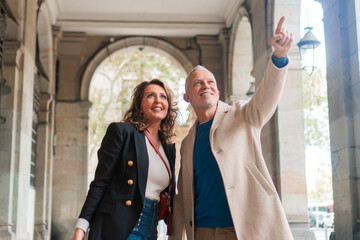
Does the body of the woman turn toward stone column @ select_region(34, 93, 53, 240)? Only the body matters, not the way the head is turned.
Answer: no

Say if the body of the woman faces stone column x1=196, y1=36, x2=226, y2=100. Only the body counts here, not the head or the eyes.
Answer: no

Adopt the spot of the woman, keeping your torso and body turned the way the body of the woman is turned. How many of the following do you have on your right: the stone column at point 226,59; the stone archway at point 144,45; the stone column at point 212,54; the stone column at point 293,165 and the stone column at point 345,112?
0

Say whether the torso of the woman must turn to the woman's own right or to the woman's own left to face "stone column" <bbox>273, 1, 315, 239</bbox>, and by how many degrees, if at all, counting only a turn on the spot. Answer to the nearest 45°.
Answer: approximately 90° to the woman's own left

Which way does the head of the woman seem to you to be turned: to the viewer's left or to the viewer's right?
to the viewer's right

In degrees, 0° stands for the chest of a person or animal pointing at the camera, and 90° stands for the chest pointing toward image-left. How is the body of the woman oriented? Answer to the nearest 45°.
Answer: approximately 315°

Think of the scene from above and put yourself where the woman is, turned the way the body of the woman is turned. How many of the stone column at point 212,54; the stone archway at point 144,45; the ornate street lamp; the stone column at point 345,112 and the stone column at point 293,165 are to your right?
0

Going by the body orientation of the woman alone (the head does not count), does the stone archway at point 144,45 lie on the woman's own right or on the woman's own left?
on the woman's own left

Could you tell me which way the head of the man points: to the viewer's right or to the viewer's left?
to the viewer's right

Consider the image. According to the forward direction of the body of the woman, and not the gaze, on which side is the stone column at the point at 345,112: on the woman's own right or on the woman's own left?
on the woman's own left
